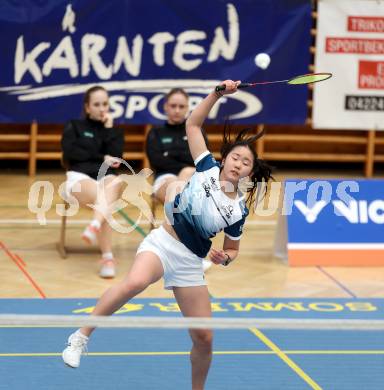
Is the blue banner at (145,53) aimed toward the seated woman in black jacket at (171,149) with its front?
yes

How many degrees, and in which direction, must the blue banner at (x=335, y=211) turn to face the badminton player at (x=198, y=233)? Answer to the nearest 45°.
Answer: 0° — it already faces them

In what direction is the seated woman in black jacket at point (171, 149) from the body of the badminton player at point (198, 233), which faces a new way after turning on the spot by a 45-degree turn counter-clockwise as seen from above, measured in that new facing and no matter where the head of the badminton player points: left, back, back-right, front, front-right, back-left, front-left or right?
back-left

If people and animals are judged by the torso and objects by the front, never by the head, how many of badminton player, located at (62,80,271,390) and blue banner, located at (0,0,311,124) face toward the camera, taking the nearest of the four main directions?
2

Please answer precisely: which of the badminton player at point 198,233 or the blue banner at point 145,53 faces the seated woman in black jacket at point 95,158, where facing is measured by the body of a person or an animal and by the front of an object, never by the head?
the blue banner

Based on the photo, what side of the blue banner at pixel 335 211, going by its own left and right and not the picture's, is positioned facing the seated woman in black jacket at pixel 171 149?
right

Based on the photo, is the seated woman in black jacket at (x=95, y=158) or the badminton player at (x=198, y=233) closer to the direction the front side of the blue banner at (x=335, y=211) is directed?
the badminton player

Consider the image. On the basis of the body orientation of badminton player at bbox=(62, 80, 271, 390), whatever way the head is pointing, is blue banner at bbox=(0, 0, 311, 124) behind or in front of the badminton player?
behind

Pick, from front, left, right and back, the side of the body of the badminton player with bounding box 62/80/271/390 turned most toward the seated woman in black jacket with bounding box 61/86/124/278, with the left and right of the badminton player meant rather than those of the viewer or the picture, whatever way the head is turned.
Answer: back

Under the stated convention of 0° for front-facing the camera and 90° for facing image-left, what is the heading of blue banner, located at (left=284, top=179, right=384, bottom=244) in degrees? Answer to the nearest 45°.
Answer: approximately 0°
